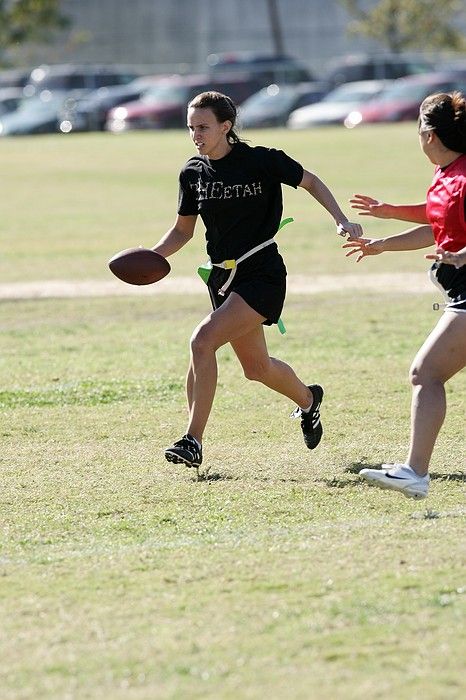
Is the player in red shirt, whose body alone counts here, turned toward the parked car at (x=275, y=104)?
no

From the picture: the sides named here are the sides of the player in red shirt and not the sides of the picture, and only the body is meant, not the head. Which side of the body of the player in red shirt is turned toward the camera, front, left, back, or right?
left

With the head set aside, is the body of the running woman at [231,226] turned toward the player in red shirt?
no

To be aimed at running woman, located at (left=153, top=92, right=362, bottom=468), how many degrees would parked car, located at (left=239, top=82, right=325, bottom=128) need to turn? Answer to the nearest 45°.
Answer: approximately 45° to its left

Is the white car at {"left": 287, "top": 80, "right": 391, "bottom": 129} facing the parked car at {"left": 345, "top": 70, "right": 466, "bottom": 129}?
no

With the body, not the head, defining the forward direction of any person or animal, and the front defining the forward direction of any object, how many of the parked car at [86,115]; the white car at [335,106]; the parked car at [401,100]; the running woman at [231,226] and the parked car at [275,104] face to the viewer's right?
0

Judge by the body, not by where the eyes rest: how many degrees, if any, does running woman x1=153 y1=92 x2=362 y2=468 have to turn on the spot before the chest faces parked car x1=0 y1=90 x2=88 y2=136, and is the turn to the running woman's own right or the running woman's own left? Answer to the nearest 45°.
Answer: approximately 135° to the running woman's own right

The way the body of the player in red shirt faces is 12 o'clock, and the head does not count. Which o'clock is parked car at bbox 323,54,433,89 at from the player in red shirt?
The parked car is roughly at 3 o'clock from the player in red shirt.

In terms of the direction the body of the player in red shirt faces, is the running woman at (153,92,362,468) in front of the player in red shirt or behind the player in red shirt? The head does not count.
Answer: in front

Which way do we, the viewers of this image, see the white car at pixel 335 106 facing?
facing the viewer and to the left of the viewer

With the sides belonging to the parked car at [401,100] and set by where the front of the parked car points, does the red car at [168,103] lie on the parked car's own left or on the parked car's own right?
on the parked car's own right

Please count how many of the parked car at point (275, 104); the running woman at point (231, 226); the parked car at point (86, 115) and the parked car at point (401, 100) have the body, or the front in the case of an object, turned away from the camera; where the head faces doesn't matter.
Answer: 0

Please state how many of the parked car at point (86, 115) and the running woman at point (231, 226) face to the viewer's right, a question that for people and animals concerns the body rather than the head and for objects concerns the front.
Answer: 0

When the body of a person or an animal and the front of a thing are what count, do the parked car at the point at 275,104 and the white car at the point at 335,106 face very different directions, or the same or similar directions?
same or similar directions

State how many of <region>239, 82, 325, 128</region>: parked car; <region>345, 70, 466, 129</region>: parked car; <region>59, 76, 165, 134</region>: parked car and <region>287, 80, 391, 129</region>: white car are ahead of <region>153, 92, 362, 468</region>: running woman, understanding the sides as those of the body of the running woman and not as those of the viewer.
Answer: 0

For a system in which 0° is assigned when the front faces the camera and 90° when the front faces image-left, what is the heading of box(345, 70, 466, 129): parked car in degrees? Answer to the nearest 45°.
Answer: approximately 45°
